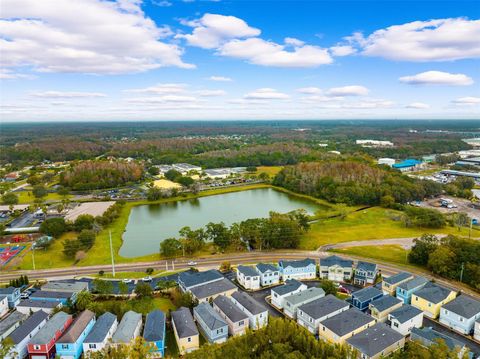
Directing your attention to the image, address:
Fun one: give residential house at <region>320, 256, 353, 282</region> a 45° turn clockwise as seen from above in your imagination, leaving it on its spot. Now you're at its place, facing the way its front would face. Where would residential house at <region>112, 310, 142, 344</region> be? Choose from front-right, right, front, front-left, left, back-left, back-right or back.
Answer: front

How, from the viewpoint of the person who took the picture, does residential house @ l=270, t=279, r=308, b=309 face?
facing the viewer and to the left of the viewer

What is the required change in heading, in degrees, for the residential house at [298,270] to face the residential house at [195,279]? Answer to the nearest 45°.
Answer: approximately 45° to its right

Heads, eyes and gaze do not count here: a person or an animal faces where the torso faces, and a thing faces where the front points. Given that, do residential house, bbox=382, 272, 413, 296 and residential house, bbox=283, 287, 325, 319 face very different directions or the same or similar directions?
same or similar directions

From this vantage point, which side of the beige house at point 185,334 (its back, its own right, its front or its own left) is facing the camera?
front

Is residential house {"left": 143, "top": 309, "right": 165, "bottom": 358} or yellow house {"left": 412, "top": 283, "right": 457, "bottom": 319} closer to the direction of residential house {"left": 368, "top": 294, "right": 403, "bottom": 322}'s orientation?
the residential house

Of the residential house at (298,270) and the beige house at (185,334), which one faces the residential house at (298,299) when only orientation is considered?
the residential house at (298,270)

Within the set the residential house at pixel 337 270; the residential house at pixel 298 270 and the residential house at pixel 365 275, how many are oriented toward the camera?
3

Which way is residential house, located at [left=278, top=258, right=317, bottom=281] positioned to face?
toward the camera
